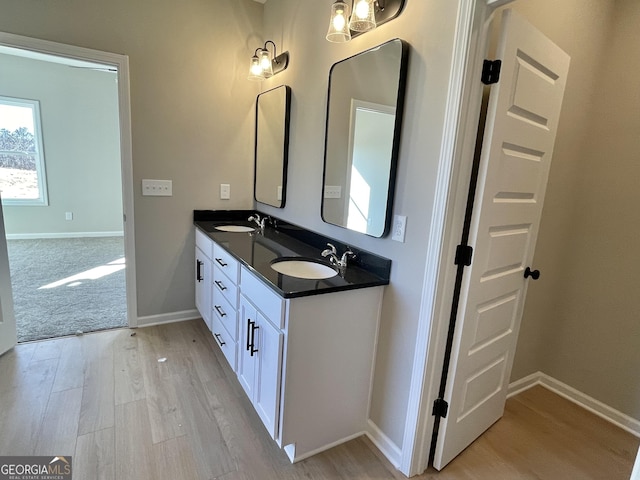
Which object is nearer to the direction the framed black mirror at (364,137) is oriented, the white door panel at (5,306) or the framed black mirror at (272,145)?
the white door panel

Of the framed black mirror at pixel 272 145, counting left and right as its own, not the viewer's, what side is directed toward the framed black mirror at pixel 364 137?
left

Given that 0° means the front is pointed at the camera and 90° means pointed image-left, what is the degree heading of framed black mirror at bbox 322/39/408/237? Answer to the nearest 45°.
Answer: approximately 45°
